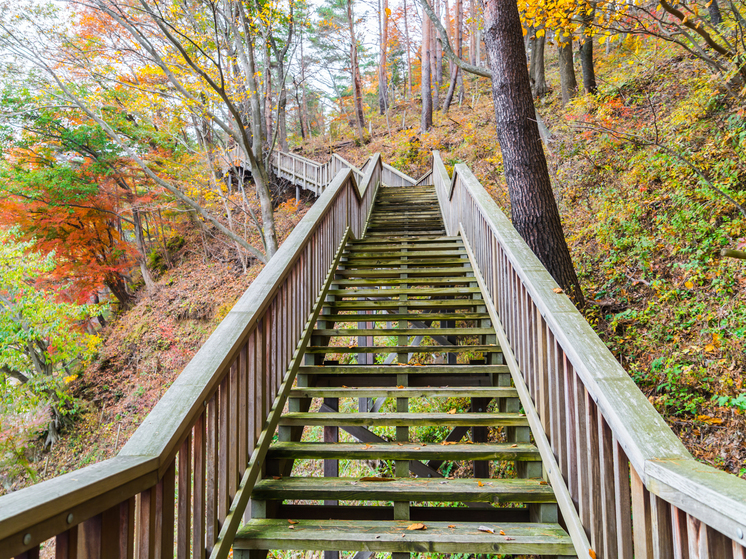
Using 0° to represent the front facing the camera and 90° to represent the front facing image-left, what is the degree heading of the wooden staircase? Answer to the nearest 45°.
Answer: approximately 0°
